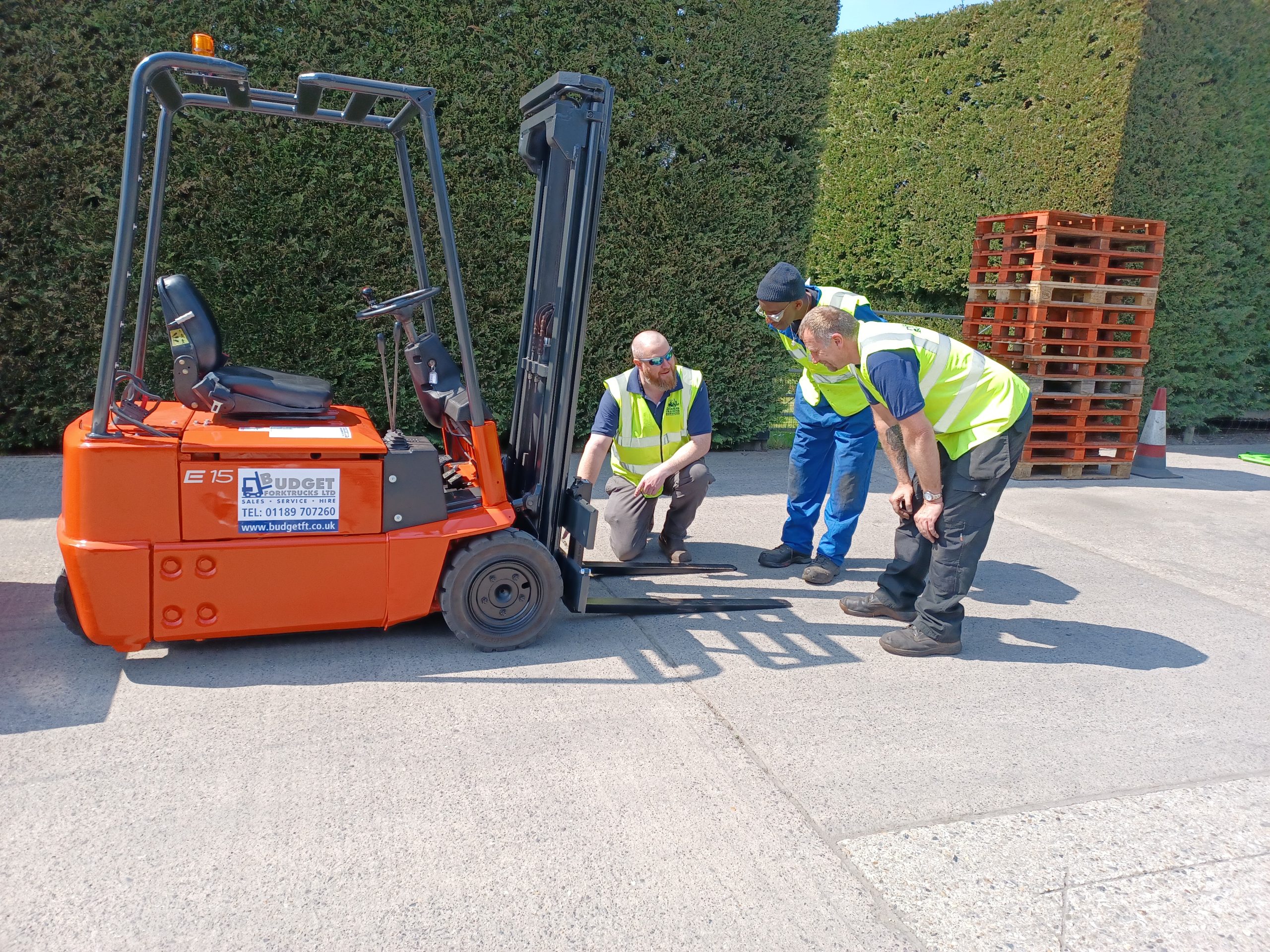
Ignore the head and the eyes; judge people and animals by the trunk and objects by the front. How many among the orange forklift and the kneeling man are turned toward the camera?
1

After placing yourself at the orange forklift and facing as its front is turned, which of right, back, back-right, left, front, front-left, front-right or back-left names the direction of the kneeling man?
front-left

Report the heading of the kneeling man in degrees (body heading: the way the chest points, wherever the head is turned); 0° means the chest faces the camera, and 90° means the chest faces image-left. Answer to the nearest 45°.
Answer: approximately 0°

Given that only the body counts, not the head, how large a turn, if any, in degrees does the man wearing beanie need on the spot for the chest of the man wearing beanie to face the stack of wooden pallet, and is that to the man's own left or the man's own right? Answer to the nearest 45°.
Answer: approximately 180°

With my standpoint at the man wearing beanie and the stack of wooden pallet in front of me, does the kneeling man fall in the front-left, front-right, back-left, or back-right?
back-left

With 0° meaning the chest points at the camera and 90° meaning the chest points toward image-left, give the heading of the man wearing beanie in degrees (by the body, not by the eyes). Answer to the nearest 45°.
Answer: approximately 45°

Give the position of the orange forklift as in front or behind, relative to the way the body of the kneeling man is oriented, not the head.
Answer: in front

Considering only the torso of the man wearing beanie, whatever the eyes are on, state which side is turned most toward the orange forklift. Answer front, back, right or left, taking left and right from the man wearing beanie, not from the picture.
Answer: front

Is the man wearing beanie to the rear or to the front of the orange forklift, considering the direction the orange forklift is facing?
to the front

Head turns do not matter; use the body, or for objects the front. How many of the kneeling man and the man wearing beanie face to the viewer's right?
0

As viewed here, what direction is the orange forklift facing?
to the viewer's right

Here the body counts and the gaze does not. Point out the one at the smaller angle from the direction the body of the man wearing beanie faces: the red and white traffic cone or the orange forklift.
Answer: the orange forklift

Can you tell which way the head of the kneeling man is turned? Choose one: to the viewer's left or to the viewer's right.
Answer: to the viewer's right
